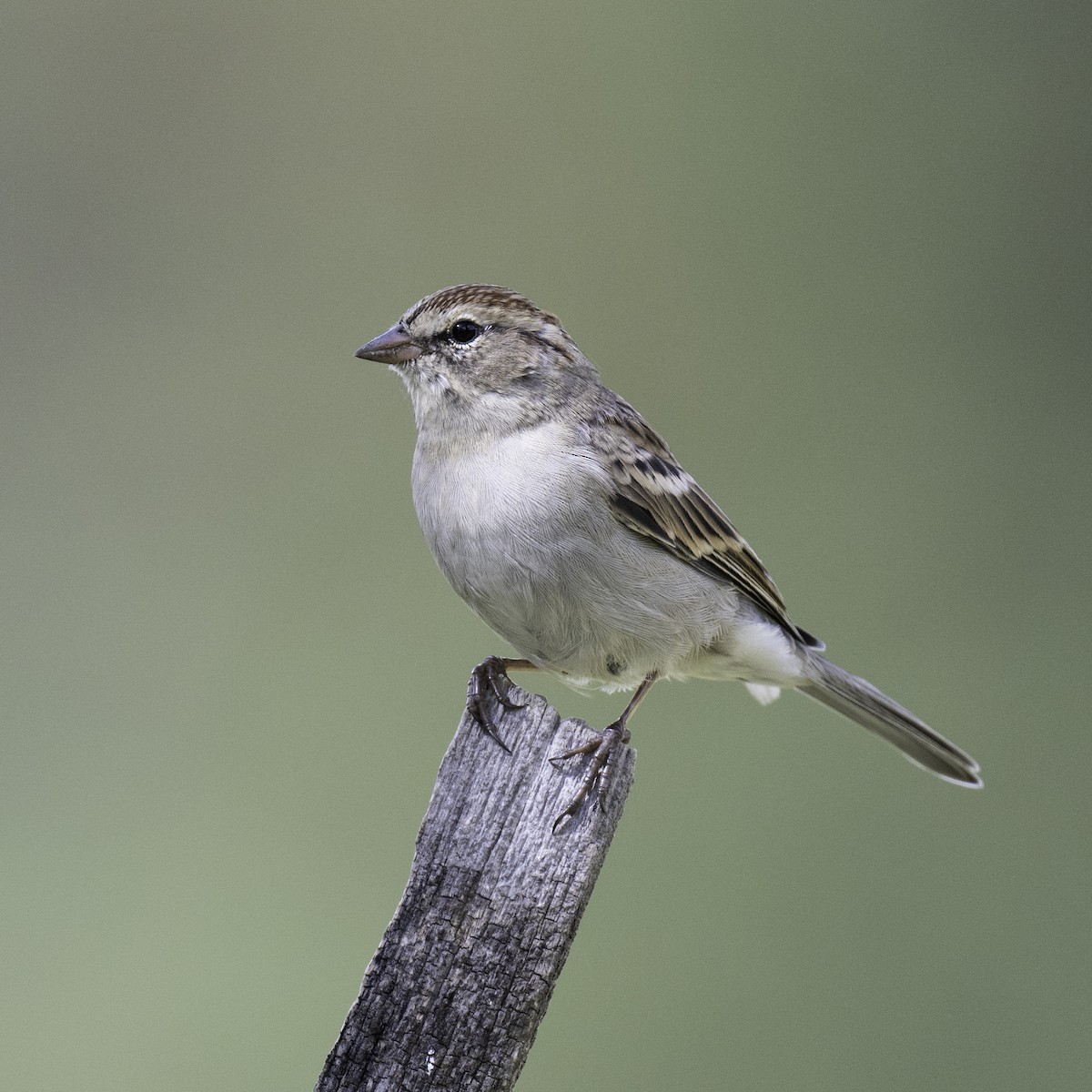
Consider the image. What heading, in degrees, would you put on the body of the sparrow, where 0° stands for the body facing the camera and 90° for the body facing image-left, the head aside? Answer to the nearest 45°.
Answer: approximately 90°
